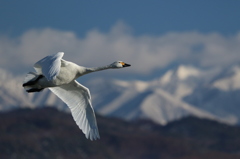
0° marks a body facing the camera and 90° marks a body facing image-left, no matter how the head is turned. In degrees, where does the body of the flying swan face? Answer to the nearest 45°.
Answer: approximately 270°
